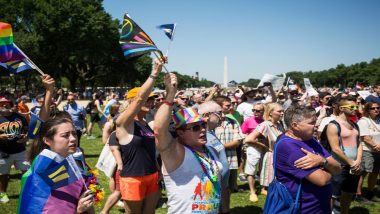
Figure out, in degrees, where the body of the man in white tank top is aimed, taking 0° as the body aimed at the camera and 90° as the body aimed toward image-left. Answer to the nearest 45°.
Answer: approximately 315°

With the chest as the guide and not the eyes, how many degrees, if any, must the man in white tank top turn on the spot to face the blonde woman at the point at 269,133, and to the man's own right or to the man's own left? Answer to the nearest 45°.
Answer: approximately 90° to the man's own left

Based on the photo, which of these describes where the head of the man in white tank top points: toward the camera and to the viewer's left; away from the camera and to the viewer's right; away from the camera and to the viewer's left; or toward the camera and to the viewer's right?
toward the camera and to the viewer's right
